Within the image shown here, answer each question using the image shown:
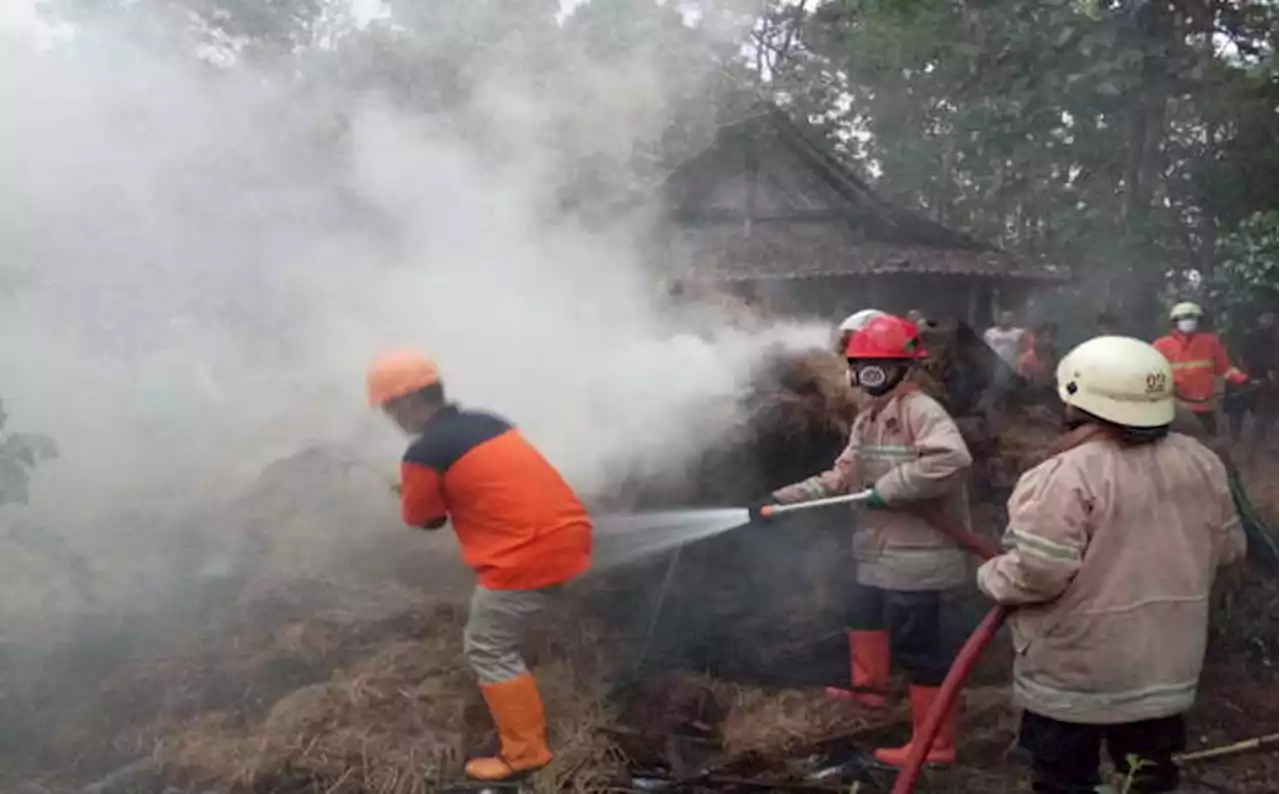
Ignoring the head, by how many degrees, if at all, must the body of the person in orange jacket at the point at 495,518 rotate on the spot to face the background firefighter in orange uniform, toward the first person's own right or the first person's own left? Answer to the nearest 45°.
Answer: approximately 135° to the first person's own right

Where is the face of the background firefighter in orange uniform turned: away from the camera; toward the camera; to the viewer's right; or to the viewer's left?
toward the camera

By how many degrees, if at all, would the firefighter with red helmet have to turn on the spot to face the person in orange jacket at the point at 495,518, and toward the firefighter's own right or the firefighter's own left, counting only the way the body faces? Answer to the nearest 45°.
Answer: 0° — they already face them

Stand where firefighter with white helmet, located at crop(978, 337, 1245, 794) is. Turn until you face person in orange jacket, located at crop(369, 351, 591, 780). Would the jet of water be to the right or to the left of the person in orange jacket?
right

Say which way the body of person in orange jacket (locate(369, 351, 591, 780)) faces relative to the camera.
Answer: to the viewer's left

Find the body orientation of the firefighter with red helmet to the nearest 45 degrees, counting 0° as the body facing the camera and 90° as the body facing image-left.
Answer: approximately 45°

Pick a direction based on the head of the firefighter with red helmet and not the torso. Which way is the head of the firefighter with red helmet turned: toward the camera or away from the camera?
toward the camera

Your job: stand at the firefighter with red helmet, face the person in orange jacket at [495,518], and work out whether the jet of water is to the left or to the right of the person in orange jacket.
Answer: right

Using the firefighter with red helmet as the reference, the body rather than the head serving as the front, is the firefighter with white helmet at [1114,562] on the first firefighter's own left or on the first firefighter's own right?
on the first firefighter's own left

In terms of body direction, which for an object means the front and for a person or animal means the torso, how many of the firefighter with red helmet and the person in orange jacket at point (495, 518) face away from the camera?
0

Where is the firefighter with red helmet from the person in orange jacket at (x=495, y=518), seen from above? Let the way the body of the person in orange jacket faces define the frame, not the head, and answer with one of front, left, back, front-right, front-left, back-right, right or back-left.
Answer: back
